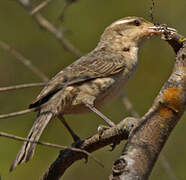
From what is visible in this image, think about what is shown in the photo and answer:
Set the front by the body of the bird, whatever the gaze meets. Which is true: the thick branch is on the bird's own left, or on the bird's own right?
on the bird's own right

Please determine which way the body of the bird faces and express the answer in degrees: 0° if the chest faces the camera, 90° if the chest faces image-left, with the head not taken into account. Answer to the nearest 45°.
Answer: approximately 270°
